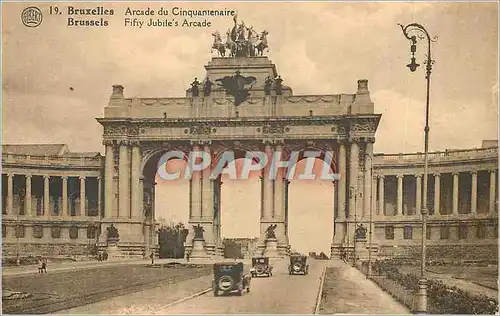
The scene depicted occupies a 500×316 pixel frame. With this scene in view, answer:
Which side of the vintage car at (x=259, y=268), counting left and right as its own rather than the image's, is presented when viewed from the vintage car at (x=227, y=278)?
back

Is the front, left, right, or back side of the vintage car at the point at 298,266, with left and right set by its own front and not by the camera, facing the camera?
back

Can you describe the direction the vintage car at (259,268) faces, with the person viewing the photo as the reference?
facing the viewer
